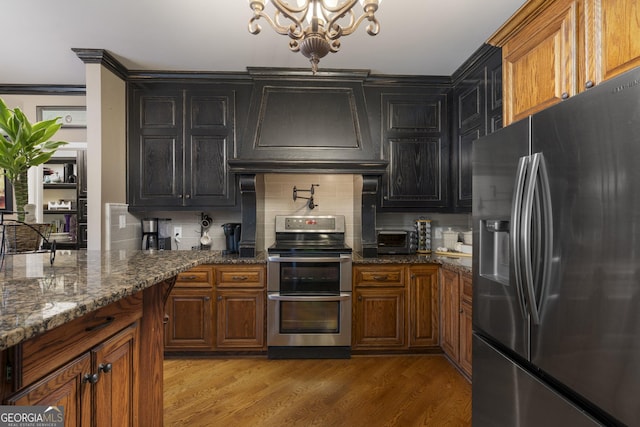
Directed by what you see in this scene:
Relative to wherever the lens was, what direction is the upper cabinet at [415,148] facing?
facing the viewer

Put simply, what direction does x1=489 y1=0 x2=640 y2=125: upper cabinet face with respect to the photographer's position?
facing the viewer and to the left of the viewer

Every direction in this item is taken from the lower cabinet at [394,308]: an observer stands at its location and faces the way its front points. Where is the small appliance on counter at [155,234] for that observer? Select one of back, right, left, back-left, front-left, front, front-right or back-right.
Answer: right

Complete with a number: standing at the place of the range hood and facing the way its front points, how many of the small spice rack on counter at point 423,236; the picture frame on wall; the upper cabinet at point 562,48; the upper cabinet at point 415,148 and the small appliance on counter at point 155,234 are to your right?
2

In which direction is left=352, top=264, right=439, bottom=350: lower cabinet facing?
toward the camera

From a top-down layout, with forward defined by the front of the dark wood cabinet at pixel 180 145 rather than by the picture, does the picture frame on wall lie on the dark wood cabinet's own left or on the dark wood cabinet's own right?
on the dark wood cabinet's own right

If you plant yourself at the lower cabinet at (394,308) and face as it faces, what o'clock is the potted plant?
The potted plant is roughly at 3 o'clock from the lower cabinet.

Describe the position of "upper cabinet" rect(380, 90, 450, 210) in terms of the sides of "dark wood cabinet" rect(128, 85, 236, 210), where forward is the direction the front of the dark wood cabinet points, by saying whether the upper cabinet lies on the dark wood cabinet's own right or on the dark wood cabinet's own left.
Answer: on the dark wood cabinet's own left

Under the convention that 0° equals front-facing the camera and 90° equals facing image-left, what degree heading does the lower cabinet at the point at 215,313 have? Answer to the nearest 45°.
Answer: approximately 0°

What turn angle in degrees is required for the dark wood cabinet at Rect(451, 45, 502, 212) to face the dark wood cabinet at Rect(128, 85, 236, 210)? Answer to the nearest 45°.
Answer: approximately 45° to its right

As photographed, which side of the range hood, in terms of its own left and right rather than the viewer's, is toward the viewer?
front

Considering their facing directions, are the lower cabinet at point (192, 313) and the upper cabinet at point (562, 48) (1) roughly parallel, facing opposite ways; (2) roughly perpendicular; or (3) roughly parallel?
roughly perpendicular
